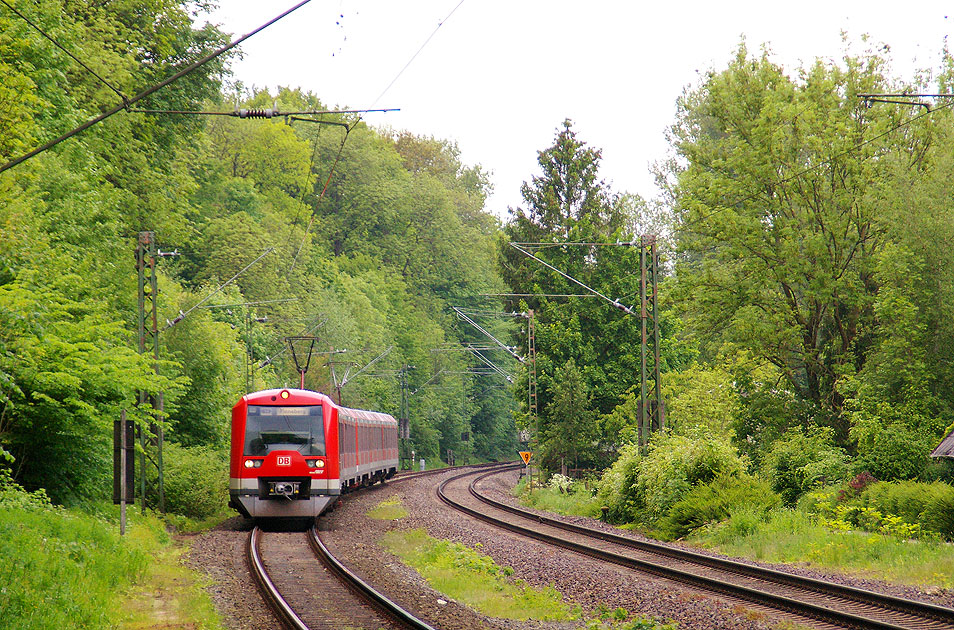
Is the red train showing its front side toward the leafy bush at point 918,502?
no

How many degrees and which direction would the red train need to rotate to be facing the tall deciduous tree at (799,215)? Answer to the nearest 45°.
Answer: approximately 90° to its left

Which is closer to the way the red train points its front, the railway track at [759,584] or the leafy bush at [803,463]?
the railway track

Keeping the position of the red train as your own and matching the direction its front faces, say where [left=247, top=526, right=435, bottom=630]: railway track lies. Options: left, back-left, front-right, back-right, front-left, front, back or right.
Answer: front

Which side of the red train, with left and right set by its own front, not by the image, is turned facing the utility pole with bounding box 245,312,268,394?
back

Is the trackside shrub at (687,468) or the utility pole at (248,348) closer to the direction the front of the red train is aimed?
the trackside shrub

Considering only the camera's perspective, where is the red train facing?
facing the viewer

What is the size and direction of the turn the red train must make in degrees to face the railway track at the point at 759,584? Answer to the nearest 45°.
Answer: approximately 45° to its left

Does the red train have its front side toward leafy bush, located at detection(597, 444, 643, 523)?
no

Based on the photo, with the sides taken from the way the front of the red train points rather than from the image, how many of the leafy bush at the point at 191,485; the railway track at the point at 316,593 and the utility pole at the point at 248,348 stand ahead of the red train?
1

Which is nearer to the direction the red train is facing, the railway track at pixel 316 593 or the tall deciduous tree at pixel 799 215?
the railway track

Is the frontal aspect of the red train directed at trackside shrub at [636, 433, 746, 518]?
no

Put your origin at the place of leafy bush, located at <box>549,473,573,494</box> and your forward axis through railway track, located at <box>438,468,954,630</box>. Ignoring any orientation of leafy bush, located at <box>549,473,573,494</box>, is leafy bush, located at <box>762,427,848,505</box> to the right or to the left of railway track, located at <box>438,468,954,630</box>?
left

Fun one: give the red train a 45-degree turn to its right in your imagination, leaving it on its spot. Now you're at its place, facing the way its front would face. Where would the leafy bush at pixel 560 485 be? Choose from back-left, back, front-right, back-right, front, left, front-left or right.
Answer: back

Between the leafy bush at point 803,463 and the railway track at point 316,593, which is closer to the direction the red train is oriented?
the railway track

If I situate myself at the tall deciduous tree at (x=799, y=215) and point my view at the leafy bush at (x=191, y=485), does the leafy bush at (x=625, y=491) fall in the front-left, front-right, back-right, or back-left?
front-left

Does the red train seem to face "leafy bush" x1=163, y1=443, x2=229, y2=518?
no
